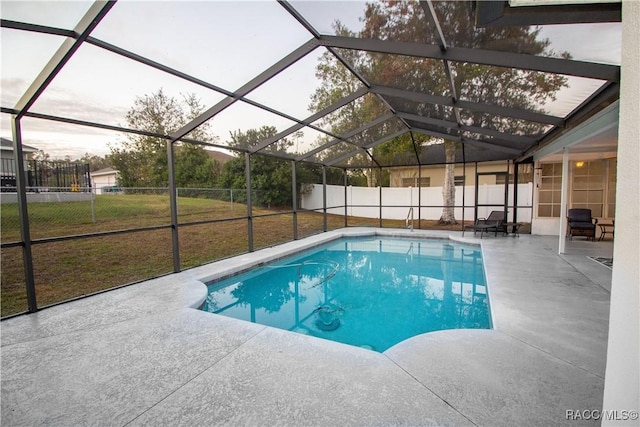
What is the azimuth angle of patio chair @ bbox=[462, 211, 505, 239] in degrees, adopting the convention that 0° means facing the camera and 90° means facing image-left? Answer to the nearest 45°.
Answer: approximately 45°

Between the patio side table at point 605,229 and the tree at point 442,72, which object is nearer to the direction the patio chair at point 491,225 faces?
the tree

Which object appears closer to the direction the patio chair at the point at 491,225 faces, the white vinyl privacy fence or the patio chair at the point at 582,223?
the white vinyl privacy fence

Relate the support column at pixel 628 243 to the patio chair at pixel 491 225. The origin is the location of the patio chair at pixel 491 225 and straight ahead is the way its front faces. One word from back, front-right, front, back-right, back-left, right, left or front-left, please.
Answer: front-left

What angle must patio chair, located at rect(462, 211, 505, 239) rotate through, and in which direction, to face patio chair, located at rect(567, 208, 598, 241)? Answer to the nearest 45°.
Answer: approximately 135° to its left

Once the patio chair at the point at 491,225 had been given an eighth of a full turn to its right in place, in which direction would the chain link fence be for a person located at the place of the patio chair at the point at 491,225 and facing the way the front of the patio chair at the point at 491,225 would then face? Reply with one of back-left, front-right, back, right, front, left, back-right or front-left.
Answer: front-left

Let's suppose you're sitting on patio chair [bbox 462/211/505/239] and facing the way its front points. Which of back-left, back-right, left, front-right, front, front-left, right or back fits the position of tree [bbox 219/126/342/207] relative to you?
front-right

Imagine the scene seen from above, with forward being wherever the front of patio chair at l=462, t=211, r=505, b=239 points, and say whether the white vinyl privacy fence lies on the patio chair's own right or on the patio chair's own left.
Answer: on the patio chair's own right

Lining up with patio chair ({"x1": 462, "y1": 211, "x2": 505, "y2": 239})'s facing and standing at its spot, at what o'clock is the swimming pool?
The swimming pool is roughly at 11 o'clock from the patio chair.

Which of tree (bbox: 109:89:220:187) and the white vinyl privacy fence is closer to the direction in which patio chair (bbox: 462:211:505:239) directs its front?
the tree

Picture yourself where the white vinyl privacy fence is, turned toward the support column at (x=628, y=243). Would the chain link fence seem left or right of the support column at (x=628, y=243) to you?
right
